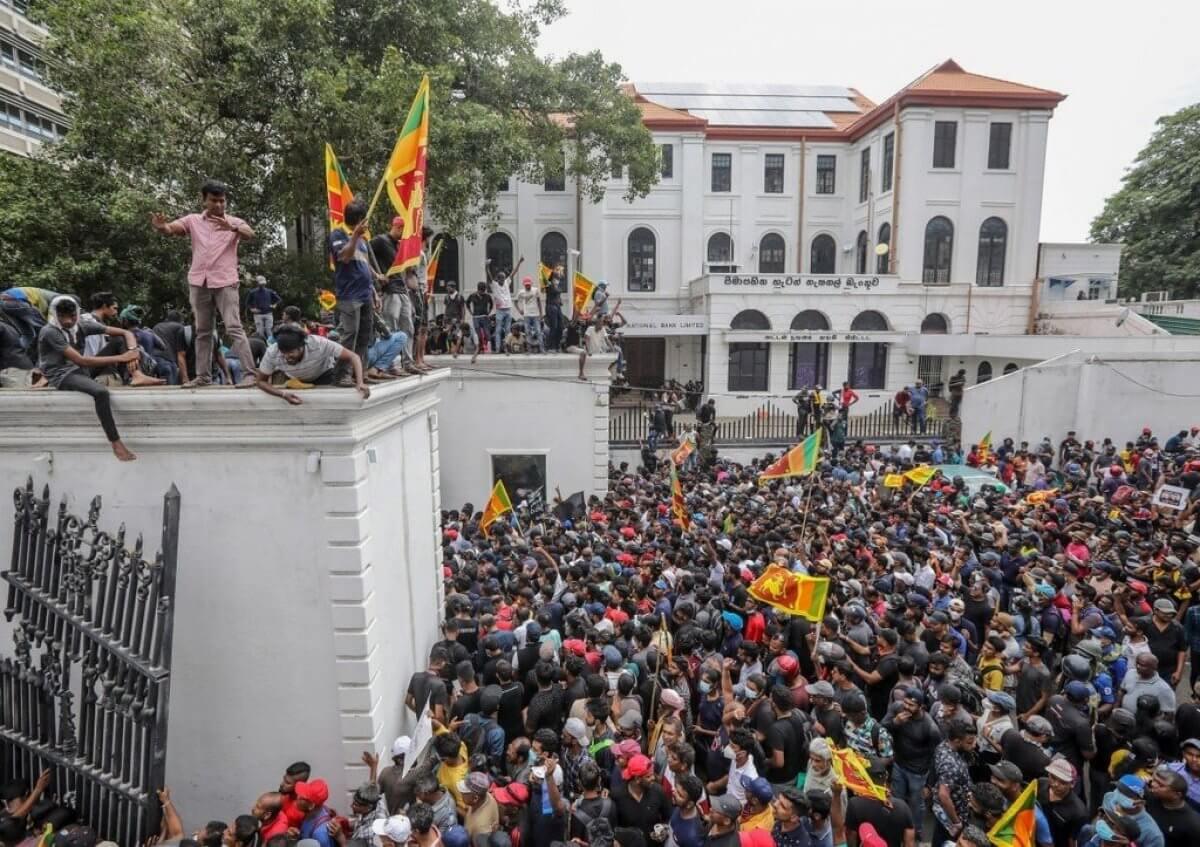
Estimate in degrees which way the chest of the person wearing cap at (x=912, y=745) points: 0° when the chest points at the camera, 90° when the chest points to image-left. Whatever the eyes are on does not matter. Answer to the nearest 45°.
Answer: approximately 45°

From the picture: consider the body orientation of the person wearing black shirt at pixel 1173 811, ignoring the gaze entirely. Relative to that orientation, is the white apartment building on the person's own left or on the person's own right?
on the person's own right

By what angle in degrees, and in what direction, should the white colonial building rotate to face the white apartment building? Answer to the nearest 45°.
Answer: approximately 90° to its right

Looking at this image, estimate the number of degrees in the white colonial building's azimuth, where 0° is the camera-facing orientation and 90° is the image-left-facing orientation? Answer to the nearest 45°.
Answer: approximately 0°

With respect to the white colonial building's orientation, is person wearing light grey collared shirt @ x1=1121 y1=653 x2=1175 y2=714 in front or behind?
in front

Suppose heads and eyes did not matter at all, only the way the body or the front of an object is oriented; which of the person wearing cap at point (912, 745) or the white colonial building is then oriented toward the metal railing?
the white colonial building

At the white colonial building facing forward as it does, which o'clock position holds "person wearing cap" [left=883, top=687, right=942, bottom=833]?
The person wearing cap is roughly at 12 o'clock from the white colonial building.

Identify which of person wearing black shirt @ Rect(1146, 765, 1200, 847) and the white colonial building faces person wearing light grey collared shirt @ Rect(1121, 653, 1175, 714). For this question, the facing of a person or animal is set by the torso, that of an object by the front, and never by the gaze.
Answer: the white colonial building
